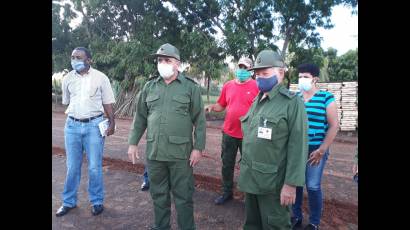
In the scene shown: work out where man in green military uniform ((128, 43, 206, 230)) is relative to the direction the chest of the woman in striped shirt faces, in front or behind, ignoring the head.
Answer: in front

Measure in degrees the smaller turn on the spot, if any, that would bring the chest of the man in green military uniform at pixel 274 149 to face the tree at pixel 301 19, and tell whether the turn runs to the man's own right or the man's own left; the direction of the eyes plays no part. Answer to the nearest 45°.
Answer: approximately 135° to the man's own right

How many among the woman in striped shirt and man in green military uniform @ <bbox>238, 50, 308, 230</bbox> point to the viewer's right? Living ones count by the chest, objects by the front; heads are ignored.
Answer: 0

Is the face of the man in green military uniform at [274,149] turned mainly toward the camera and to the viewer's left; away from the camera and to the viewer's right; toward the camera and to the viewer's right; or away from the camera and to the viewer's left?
toward the camera and to the viewer's left

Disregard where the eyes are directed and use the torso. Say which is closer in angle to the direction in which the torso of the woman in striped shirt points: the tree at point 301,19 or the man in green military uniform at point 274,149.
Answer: the man in green military uniform

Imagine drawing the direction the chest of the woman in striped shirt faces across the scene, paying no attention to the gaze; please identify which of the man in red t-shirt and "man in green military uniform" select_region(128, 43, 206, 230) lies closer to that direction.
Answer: the man in green military uniform

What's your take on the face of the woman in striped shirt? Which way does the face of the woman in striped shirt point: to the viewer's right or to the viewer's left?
to the viewer's left

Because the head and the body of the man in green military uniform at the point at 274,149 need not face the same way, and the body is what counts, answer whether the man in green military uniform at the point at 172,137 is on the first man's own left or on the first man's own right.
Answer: on the first man's own right

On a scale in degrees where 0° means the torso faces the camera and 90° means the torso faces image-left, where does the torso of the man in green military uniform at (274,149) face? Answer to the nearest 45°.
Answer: approximately 45°

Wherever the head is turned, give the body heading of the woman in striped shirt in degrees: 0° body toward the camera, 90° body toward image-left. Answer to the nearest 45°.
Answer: approximately 45°

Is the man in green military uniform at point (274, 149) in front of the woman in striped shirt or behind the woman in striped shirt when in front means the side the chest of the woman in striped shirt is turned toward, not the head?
in front
